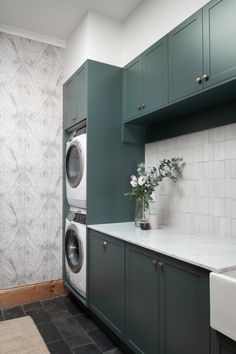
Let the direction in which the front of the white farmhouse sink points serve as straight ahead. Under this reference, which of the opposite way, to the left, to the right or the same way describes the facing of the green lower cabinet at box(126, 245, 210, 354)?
the same way

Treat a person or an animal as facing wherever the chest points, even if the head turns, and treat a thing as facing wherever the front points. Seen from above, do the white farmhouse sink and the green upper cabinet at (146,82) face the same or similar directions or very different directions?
same or similar directions

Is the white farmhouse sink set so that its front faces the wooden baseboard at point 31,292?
no

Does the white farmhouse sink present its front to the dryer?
no

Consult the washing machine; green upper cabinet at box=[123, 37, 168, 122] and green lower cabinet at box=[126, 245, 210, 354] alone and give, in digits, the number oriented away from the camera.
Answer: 0

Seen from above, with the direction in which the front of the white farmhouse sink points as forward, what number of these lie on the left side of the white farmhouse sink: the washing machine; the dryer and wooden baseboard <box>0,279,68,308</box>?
0

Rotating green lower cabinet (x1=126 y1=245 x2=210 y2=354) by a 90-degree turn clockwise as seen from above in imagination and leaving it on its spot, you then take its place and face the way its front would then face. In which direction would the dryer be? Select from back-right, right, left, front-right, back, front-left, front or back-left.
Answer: front

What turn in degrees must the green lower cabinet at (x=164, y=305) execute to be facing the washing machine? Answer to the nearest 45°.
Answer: approximately 90° to its right

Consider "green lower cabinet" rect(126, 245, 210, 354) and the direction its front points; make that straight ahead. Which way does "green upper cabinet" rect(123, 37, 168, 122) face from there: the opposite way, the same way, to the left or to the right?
the same way

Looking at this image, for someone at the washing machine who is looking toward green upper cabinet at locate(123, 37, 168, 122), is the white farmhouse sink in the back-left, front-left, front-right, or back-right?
front-right

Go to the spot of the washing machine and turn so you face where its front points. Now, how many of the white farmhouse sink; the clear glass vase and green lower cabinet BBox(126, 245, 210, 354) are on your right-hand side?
0

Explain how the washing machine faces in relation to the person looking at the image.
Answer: facing the viewer and to the left of the viewer

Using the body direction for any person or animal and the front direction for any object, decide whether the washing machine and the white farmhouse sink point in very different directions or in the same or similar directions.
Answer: same or similar directions

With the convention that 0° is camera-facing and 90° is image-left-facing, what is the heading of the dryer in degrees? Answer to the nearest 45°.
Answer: approximately 45°

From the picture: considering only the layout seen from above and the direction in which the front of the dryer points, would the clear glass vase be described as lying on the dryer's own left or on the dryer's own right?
on the dryer's own left
